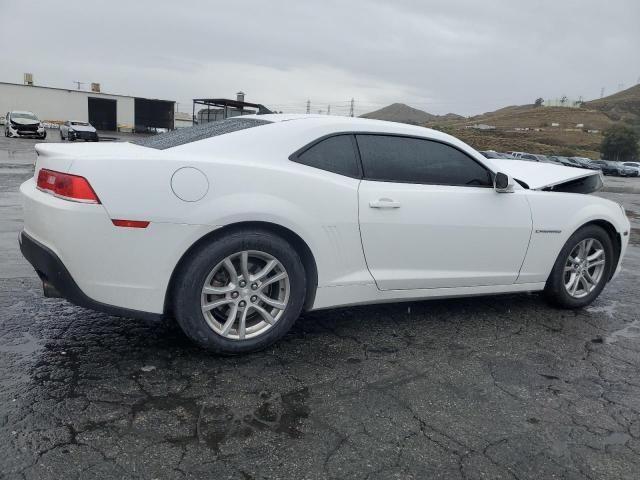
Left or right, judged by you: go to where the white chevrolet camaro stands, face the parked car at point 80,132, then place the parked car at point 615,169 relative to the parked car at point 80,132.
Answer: right

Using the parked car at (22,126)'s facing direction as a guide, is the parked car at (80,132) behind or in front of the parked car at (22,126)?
in front

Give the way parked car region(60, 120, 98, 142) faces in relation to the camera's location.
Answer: facing the viewer and to the right of the viewer

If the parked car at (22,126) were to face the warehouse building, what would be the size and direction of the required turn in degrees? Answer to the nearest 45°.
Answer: approximately 135° to its left

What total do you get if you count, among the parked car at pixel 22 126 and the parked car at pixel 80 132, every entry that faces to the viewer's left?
0

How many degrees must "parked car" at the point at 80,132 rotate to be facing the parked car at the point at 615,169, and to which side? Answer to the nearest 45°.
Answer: approximately 45° to its left

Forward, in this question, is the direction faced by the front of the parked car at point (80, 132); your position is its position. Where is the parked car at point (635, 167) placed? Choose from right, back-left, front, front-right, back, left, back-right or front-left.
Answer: front-left

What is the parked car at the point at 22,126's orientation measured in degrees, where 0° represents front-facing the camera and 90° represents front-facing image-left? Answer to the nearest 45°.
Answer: approximately 315°

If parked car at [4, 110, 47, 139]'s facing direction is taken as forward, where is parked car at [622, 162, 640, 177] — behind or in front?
in front
